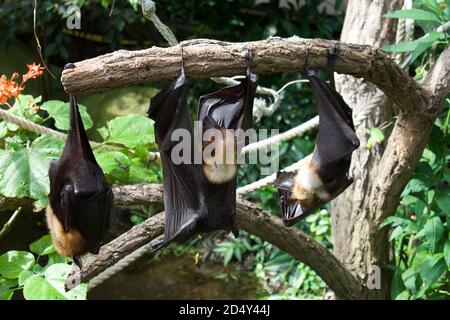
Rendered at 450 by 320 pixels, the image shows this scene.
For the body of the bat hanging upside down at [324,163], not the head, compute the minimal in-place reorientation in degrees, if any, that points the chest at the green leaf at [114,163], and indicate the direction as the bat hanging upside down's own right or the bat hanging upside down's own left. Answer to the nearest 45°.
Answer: approximately 45° to the bat hanging upside down's own right

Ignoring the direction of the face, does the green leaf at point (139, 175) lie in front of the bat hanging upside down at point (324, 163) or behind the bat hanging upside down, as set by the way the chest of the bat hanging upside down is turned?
in front

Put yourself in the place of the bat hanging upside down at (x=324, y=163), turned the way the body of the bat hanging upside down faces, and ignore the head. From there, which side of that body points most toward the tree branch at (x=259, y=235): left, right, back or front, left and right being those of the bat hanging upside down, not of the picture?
right

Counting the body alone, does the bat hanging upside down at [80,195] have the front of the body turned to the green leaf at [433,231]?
no

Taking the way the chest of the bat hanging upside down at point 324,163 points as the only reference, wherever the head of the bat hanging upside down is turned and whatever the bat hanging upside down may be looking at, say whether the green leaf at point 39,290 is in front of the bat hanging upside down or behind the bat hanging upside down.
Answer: in front

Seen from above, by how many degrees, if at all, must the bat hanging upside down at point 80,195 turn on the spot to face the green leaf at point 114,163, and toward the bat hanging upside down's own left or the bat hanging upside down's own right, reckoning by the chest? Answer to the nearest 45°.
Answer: approximately 135° to the bat hanging upside down's own left

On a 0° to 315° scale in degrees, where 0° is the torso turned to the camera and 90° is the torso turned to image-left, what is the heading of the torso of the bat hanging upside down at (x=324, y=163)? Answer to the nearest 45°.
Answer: approximately 90°
